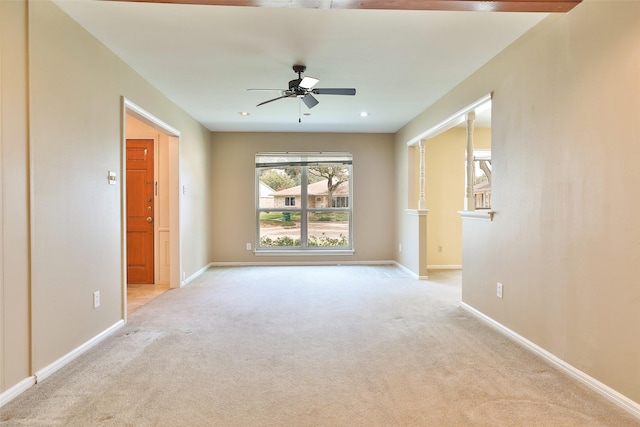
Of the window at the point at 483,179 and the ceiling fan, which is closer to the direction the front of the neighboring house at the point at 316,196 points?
the ceiling fan

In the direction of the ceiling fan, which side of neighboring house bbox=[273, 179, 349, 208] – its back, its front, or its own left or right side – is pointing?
front

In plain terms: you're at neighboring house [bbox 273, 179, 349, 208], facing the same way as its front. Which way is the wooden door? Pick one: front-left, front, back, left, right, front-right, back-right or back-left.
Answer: front-right

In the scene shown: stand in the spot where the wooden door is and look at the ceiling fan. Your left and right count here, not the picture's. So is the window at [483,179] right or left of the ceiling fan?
left

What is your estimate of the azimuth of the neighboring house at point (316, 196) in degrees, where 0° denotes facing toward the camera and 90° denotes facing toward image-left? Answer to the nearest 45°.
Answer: approximately 0°
